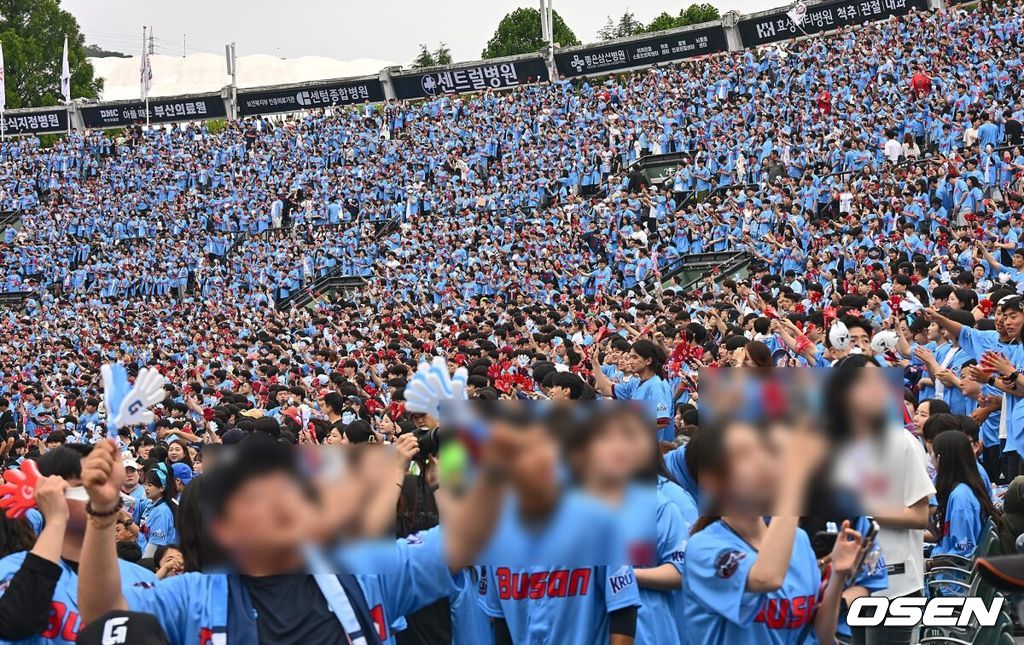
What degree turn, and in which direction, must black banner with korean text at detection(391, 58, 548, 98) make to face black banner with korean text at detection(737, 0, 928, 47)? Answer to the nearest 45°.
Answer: approximately 45° to its left

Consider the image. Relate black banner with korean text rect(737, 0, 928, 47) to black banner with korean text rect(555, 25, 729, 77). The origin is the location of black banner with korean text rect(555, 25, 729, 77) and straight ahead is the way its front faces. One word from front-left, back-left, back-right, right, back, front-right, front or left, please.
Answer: left

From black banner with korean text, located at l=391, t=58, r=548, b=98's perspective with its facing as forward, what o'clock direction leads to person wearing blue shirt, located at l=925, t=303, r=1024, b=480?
The person wearing blue shirt is roughly at 12 o'clock from the black banner with korean text.

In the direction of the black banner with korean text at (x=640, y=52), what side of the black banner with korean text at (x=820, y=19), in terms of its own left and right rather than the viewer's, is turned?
right

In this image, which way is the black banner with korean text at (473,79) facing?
toward the camera

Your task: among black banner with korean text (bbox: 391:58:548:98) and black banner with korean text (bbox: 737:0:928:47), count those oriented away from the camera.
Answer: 0

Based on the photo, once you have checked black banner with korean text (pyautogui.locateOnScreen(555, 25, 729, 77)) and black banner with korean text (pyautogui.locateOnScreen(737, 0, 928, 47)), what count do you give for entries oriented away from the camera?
0

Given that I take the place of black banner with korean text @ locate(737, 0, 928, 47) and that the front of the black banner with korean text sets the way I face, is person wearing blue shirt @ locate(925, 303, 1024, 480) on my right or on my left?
on my left

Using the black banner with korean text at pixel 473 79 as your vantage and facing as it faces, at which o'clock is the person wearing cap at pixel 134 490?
The person wearing cap is roughly at 12 o'clock from the black banner with korean text.

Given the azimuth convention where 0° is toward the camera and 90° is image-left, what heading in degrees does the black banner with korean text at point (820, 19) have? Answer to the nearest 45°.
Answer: approximately 45°

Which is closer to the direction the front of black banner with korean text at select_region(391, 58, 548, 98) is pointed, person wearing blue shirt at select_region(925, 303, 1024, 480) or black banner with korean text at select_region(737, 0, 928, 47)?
the person wearing blue shirt

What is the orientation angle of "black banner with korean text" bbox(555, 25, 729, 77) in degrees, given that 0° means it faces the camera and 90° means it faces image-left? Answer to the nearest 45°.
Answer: approximately 45°
